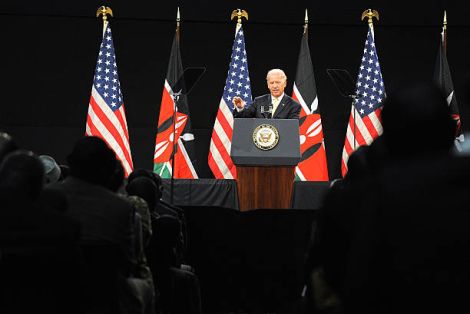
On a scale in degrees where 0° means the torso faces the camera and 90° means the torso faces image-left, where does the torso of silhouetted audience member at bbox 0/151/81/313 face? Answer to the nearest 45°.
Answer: approximately 180°

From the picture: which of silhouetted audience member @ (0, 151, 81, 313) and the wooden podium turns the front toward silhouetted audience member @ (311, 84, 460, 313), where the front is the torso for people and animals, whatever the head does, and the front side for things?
the wooden podium

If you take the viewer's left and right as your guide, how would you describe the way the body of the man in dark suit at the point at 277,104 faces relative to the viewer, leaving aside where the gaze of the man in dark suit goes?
facing the viewer

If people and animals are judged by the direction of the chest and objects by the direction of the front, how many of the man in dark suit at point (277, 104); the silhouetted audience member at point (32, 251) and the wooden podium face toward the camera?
2

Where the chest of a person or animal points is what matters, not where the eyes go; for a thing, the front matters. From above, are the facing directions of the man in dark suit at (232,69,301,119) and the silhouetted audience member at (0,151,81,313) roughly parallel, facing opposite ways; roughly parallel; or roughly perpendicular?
roughly parallel, facing opposite ways

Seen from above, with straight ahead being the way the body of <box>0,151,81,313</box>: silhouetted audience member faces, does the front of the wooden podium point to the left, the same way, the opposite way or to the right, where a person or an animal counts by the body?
the opposite way

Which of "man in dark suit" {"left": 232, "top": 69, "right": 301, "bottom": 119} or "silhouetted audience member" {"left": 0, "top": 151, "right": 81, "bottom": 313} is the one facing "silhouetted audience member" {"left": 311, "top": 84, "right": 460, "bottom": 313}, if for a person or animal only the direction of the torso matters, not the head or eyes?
the man in dark suit

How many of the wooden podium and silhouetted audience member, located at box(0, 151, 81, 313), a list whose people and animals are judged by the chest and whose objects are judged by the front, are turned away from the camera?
1

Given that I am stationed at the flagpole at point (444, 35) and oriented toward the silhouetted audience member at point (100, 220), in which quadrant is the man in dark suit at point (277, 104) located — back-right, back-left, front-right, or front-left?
front-right

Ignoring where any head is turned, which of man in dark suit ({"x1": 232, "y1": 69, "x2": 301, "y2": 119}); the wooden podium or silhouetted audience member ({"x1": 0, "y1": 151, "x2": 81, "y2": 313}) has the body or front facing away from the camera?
the silhouetted audience member

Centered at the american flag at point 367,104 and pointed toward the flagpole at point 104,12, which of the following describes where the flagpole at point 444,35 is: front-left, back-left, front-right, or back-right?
back-right

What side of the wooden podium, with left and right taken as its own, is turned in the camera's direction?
front

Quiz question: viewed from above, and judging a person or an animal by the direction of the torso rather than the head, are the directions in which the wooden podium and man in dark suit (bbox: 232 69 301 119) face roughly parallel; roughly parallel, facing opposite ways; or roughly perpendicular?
roughly parallel

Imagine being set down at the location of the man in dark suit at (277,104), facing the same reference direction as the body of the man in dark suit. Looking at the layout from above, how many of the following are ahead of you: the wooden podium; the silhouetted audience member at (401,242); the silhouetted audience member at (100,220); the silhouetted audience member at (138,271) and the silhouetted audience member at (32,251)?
5

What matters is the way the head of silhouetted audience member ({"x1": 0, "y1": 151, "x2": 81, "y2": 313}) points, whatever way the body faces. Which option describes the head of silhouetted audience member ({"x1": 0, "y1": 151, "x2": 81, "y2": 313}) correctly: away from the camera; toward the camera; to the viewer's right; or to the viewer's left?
away from the camera

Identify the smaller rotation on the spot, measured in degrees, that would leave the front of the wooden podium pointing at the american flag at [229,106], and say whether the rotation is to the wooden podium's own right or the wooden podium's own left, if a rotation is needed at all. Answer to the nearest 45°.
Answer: approximately 180°
